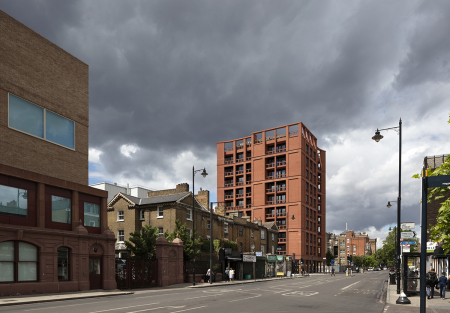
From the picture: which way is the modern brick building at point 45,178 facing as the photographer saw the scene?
facing the viewer and to the right of the viewer

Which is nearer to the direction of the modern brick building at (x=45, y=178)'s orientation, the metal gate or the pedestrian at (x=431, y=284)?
the pedestrian

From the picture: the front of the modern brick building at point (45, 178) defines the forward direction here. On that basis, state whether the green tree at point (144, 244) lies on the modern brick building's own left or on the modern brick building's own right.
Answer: on the modern brick building's own left

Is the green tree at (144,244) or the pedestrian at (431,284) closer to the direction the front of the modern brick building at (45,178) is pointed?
the pedestrian
